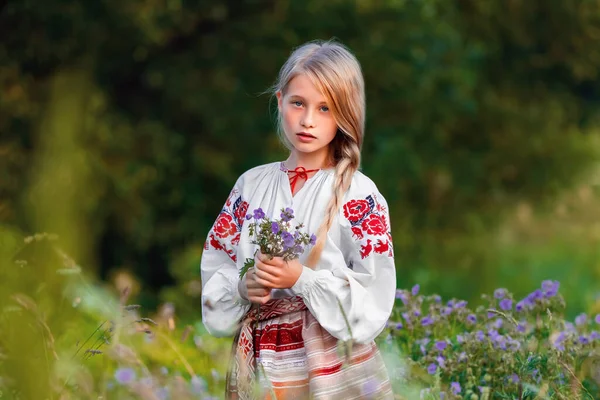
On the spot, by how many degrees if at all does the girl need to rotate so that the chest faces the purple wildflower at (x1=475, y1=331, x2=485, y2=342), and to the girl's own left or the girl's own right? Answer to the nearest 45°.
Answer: approximately 135° to the girl's own left

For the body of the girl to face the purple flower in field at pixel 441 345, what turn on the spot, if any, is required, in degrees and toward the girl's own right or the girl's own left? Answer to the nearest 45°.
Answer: approximately 135° to the girl's own left

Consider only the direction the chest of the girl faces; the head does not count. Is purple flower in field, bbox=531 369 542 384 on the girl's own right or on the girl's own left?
on the girl's own left

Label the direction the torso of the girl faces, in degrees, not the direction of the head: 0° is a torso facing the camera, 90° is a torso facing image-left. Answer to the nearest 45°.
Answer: approximately 0°

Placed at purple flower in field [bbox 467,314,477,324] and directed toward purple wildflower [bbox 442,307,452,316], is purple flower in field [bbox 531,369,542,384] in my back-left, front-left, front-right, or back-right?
back-left

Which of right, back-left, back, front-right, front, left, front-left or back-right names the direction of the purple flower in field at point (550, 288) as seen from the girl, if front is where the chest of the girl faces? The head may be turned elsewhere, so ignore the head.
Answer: back-left
